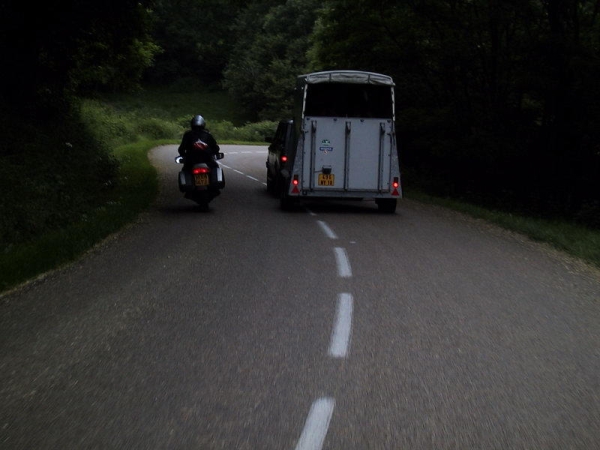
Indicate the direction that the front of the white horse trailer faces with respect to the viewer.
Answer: facing away from the viewer

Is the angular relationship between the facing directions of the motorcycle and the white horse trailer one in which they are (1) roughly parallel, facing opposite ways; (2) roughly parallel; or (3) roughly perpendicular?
roughly parallel

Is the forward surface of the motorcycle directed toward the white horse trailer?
no

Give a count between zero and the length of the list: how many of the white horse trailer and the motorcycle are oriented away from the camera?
2

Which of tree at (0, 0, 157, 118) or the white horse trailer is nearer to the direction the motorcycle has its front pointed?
the tree

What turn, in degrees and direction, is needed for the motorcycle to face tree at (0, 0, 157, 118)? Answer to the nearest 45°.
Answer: approximately 45° to its left

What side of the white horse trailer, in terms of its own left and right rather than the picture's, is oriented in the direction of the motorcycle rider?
left

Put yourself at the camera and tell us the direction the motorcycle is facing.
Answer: facing away from the viewer

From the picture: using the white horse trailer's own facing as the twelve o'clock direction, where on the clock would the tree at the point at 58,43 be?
The tree is roughly at 10 o'clock from the white horse trailer.
